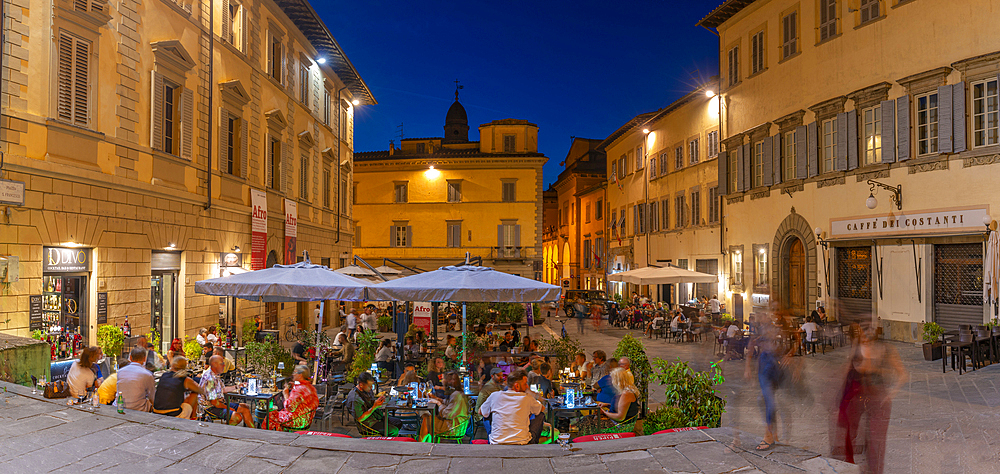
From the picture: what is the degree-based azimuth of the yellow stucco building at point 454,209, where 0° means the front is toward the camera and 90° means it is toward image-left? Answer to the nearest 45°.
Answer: approximately 0°

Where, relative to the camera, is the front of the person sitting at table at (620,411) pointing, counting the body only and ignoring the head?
to the viewer's left

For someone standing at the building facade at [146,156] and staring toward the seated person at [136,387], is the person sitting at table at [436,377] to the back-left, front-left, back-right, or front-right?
front-left

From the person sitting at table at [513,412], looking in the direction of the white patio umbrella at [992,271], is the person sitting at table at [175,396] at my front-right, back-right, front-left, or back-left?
back-left

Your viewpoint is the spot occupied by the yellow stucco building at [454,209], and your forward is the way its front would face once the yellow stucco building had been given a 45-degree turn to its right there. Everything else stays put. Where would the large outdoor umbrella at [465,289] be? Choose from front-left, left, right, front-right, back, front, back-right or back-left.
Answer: front-left

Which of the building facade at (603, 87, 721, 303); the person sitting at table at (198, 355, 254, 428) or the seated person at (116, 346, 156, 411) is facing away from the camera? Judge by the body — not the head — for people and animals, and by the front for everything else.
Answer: the seated person

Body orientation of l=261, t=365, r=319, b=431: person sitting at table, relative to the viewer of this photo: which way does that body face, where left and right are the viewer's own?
facing to the left of the viewer

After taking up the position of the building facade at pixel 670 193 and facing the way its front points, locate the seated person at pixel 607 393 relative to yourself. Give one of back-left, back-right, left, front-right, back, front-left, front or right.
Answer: front-left

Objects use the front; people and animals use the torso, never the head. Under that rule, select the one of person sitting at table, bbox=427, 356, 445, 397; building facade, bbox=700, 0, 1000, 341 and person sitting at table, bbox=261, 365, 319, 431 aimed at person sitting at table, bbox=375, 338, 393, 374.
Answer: the building facade

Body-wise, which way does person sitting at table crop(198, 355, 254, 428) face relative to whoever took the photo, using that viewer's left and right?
facing to the right of the viewer

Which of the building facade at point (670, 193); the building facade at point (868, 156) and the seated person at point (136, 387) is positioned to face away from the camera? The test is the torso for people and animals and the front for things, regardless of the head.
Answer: the seated person

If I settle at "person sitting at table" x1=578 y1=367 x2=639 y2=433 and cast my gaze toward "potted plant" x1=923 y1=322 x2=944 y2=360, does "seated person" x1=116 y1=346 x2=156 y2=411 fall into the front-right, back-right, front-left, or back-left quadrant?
back-left

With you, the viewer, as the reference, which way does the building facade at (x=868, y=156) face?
facing the viewer and to the left of the viewer

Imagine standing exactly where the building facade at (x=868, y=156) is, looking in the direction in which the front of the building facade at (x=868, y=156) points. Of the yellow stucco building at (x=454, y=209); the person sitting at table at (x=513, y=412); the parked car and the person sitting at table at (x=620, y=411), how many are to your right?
2
